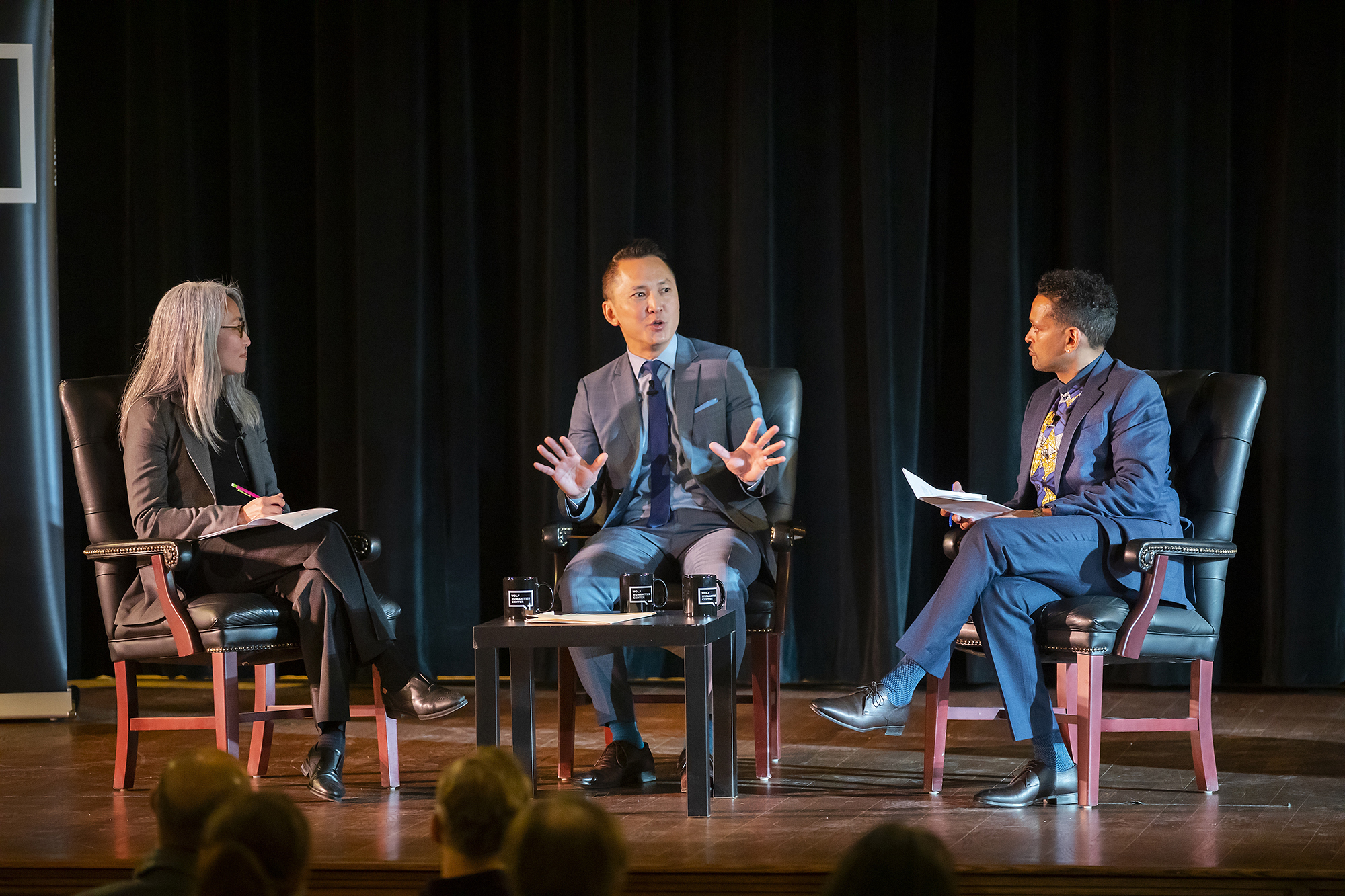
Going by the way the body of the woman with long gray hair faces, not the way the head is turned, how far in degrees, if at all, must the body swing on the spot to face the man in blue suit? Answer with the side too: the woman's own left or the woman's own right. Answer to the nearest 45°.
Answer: approximately 45° to the woman's own left

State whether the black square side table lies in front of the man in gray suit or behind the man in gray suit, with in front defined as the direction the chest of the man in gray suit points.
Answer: in front

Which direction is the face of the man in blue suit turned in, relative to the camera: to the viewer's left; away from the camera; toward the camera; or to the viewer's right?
to the viewer's left

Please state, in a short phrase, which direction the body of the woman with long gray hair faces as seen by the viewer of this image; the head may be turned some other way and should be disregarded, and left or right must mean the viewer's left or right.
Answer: facing the viewer and to the right of the viewer

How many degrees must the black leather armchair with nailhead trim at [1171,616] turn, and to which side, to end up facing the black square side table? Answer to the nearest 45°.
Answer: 0° — it already faces it

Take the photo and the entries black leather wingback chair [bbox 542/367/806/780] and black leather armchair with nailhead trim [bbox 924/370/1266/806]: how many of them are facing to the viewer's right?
0

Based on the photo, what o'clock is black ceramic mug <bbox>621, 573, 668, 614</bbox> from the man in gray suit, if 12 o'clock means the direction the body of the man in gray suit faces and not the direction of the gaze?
The black ceramic mug is roughly at 12 o'clock from the man in gray suit.

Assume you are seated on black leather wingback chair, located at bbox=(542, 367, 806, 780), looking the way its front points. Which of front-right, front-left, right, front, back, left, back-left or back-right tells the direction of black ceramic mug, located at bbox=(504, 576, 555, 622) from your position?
front-right

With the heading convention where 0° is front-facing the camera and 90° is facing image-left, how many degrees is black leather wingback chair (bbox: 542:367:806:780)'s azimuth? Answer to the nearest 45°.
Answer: approximately 0°

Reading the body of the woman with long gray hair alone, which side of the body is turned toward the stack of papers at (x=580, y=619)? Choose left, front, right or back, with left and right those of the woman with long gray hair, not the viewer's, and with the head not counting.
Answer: front

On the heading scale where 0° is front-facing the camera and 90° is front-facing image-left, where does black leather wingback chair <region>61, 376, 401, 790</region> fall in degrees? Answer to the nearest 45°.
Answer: approximately 315°

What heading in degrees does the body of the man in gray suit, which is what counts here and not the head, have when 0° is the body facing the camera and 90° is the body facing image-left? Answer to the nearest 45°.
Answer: approximately 0°

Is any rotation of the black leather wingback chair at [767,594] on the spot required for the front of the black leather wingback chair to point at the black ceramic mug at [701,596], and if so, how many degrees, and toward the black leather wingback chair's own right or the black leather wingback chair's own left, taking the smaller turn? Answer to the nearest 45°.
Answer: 0° — it already faces it

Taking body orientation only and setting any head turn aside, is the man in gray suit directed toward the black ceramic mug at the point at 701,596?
yes

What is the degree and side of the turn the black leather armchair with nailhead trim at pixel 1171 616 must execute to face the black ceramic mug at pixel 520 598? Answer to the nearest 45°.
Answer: approximately 45° to its right

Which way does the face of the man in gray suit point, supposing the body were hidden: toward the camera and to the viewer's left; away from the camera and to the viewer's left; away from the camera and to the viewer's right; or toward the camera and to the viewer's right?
toward the camera and to the viewer's right

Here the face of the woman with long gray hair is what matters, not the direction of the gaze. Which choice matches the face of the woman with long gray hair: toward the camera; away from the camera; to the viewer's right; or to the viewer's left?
to the viewer's right
